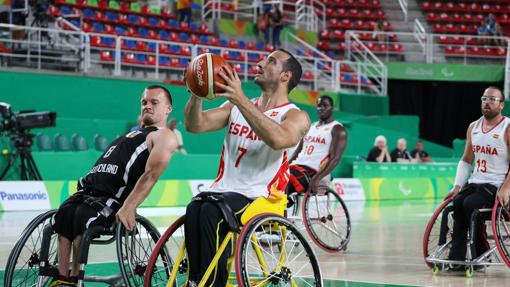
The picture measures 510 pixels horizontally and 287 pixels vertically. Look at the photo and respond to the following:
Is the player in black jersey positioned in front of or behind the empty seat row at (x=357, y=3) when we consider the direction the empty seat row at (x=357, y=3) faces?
in front

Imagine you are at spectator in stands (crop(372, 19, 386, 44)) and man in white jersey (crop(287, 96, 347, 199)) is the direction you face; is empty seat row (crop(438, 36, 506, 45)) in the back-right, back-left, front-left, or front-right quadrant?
back-left

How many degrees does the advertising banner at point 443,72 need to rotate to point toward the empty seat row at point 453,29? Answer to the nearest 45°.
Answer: approximately 180°

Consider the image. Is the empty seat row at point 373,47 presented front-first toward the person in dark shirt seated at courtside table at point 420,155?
yes

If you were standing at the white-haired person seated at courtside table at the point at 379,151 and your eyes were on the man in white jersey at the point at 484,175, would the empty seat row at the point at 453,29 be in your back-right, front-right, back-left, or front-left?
back-left

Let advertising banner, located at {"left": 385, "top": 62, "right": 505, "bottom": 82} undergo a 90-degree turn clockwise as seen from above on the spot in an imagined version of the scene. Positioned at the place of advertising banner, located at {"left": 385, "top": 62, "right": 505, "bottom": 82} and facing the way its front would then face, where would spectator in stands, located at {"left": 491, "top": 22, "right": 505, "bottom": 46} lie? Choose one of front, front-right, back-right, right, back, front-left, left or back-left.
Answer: back-right

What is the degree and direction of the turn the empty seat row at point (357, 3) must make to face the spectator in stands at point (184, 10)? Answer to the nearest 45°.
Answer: approximately 45° to its right

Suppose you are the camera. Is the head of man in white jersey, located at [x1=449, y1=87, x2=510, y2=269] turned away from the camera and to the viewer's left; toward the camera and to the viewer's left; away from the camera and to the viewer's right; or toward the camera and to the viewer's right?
toward the camera and to the viewer's left

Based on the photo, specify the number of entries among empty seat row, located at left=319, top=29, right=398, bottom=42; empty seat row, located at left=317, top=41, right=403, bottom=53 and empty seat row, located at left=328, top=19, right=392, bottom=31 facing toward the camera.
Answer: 3

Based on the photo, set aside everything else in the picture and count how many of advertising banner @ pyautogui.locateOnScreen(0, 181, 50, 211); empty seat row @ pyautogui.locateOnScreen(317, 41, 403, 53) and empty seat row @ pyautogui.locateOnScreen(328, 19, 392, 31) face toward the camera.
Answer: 3
